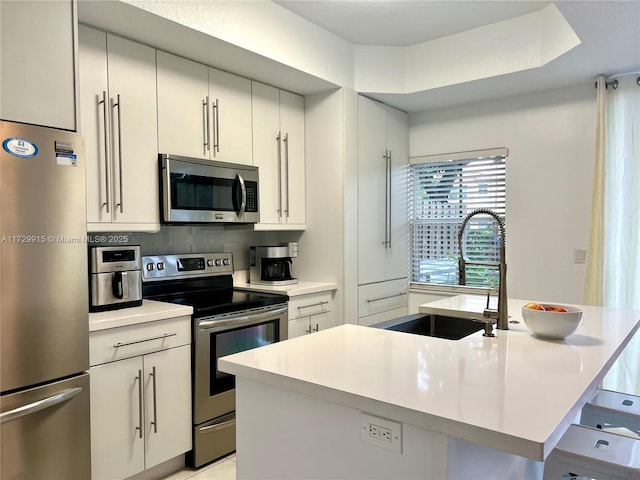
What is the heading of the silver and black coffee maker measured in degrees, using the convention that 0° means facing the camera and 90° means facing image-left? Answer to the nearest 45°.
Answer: approximately 315°

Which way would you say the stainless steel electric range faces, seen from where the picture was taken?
facing the viewer and to the right of the viewer

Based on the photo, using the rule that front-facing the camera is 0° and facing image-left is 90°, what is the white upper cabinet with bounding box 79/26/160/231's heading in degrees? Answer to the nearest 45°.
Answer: approximately 315°

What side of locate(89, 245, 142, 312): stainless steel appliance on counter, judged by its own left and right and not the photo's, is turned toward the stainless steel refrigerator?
right

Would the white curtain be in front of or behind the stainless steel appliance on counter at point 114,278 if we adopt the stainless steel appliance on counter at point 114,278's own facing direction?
in front

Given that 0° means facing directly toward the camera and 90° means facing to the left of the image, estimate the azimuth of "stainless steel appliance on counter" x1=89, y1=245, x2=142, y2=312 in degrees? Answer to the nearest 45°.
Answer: approximately 315°

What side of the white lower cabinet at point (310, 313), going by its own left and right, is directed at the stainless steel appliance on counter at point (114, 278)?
right

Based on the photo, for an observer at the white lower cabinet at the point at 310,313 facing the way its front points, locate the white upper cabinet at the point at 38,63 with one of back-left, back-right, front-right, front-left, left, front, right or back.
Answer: right
